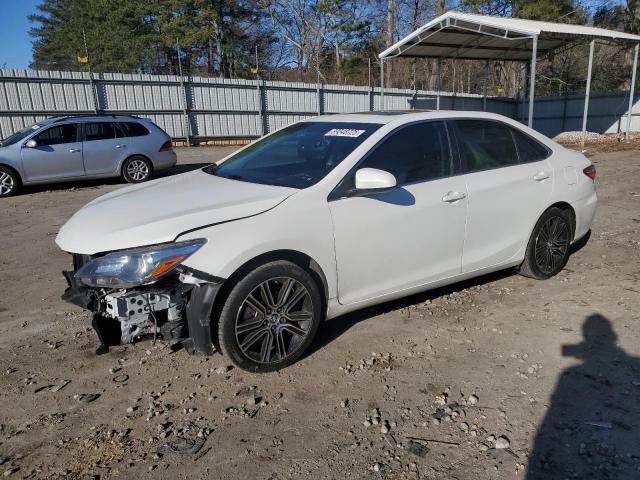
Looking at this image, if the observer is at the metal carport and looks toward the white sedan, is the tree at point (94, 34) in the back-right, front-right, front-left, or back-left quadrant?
back-right

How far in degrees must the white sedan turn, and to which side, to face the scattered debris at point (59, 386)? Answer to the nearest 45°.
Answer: approximately 45° to its right

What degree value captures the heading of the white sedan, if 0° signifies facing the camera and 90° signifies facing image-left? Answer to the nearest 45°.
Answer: approximately 45°

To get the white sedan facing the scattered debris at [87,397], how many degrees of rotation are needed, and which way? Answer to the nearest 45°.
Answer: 0° — it already faces it

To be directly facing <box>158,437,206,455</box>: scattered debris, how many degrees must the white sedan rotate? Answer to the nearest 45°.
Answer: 0° — it already faces it

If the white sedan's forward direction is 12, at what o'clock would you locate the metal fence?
The metal fence is roughly at 4 o'clock from the white sedan.

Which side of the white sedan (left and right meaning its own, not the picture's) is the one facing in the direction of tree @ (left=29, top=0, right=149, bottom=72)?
right

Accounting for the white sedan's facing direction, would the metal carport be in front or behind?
behind

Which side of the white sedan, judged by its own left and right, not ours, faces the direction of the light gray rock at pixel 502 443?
left

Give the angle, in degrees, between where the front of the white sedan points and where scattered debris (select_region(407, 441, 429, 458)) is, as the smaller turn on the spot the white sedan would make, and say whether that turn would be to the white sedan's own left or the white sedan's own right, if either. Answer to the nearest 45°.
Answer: approximately 90° to the white sedan's own left
